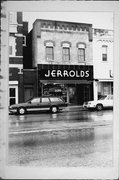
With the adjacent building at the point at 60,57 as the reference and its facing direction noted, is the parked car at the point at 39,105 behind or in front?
in front

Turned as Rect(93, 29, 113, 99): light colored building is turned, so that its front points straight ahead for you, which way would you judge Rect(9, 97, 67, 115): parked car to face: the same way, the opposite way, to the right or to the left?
to the right

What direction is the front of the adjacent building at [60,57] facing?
toward the camera

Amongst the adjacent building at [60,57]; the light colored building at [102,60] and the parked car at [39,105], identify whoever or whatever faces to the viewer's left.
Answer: the parked car

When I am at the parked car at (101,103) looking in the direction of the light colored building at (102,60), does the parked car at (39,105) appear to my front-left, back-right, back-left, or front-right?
back-left

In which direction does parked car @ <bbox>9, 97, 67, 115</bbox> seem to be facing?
to the viewer's left

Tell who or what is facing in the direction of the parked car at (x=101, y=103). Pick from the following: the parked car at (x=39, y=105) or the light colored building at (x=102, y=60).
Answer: the light colored building

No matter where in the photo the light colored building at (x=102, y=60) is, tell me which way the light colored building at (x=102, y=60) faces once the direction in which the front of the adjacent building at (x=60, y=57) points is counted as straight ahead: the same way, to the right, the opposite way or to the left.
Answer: the same way

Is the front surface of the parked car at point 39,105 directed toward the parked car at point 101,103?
no

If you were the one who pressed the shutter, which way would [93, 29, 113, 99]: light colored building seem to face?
facing the viewer

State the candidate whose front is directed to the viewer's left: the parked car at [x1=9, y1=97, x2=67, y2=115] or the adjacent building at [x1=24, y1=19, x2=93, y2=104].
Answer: the parked car

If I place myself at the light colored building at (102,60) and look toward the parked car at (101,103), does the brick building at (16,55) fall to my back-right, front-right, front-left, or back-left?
front-right

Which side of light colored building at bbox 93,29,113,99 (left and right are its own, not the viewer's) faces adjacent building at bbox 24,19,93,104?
right

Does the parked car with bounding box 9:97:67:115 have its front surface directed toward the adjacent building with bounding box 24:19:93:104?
no

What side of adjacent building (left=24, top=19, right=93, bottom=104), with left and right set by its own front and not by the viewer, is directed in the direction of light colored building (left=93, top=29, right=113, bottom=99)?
left

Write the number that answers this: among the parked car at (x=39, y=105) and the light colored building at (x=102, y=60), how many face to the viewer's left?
1

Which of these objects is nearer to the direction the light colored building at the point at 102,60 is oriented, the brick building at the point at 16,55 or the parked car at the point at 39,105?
the parked car

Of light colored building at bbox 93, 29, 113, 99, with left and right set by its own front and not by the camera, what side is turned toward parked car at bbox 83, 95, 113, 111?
front

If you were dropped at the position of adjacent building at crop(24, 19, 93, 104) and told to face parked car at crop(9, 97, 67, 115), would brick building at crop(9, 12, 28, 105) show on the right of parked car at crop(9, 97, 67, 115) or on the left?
right
